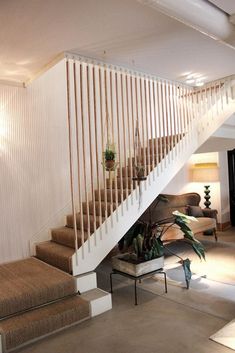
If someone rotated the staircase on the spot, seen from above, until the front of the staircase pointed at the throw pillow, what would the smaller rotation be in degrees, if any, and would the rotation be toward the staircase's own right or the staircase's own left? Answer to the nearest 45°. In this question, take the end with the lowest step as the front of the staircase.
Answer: approximately 180°

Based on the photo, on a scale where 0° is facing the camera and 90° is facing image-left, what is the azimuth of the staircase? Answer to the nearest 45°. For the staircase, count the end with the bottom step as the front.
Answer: approximately 45°

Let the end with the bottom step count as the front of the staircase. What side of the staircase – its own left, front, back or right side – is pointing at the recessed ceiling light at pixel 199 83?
back

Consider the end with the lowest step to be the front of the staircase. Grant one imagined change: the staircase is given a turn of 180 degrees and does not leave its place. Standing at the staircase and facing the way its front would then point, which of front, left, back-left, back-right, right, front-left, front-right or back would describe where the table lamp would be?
front

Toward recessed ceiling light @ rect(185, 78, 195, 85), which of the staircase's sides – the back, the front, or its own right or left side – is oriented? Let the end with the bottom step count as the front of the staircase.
back
